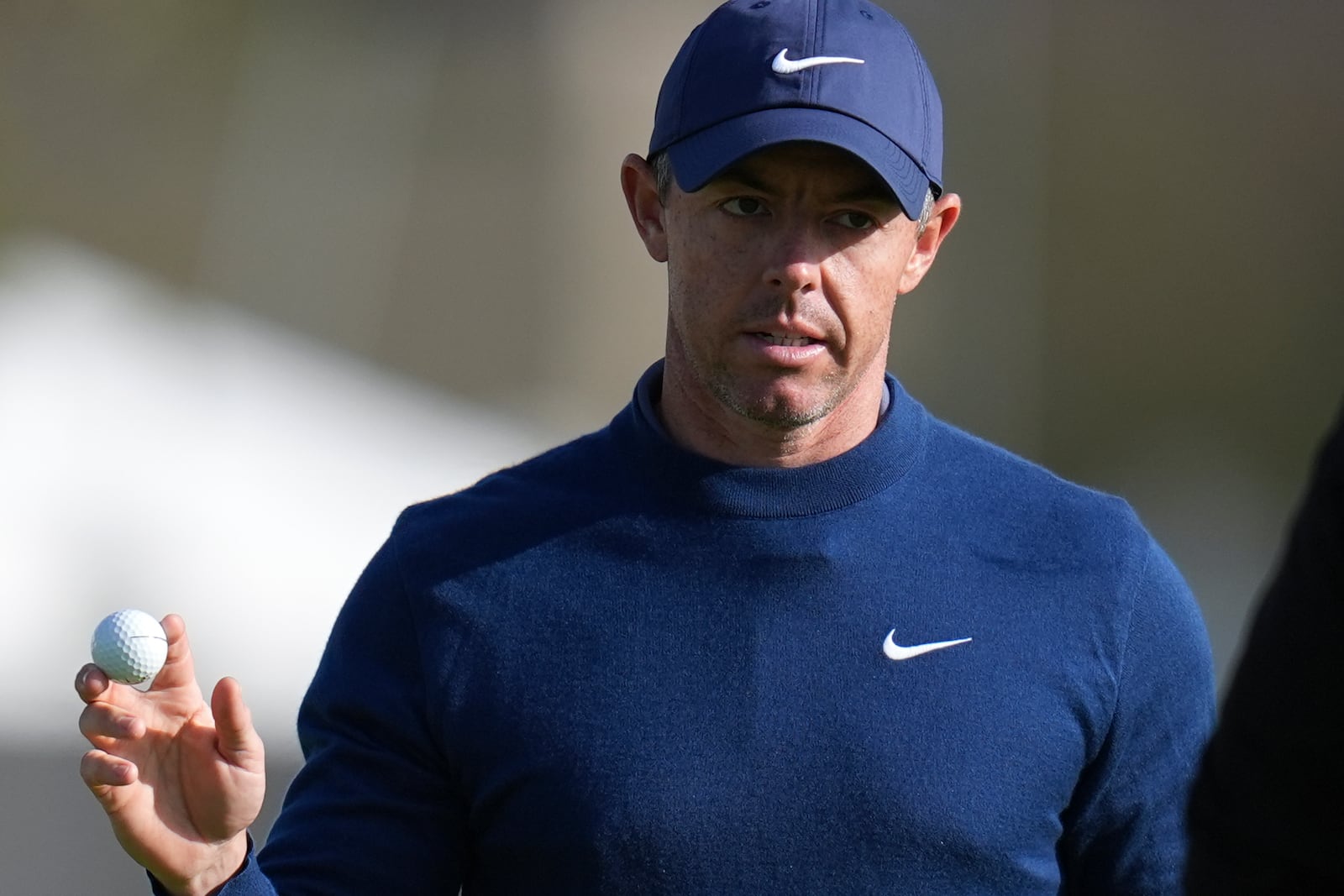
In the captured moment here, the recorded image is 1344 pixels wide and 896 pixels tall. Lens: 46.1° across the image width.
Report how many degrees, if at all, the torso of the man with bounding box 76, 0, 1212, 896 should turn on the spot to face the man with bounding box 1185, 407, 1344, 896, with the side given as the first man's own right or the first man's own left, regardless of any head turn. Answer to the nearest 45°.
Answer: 0° — they already face them

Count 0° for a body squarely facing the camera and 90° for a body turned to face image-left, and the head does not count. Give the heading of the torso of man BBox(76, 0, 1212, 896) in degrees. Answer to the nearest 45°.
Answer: approximately 0°
